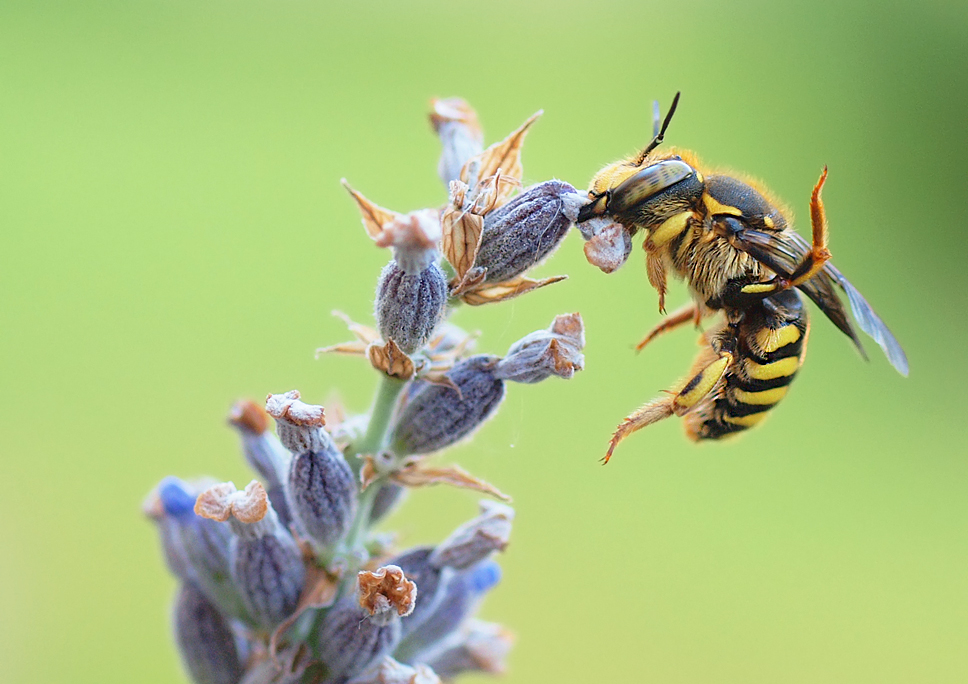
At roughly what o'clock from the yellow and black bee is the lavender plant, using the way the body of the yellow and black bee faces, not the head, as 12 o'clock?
The lavender plant is roughly at 11 o'clock from the yellow and black bee.

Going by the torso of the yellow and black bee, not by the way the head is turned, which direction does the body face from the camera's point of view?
to the viewer's left
